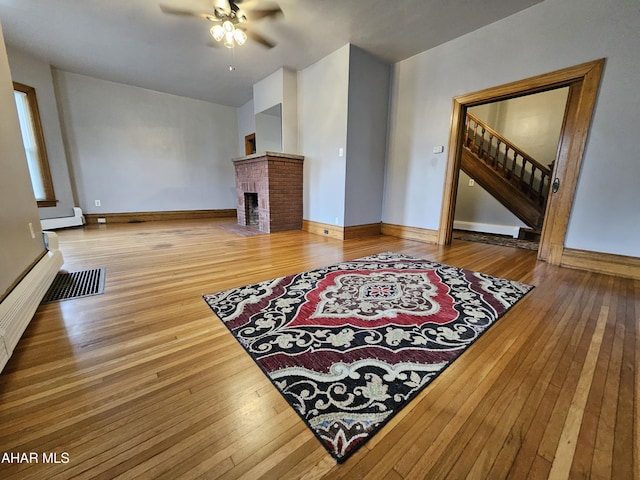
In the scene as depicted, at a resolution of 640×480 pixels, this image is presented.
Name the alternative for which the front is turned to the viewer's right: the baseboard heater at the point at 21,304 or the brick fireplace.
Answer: the baseboard heater

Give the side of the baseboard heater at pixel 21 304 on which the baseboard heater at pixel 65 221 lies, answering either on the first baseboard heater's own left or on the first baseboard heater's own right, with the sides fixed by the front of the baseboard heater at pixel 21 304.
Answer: on the first baseboard heater's own left

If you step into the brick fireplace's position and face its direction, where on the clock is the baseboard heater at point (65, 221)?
The baseboard heater is roughly at 2 o'clock from the brick fireplace.

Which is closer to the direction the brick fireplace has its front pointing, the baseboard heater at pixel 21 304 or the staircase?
the baseboard heater

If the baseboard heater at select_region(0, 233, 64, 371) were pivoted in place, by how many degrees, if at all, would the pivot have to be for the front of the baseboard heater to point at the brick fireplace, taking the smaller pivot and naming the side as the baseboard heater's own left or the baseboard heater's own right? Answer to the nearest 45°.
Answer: approximately 45° to the baseboard heater's own left

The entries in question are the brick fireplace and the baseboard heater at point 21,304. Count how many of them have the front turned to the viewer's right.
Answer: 1

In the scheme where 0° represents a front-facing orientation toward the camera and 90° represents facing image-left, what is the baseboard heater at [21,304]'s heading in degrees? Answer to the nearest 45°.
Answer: approximately 270°

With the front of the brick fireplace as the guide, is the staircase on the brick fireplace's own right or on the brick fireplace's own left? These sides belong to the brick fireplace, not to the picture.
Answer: on the brick fireplace's own left

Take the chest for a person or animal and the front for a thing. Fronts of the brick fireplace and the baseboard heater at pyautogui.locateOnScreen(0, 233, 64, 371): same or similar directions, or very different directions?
very different directions
